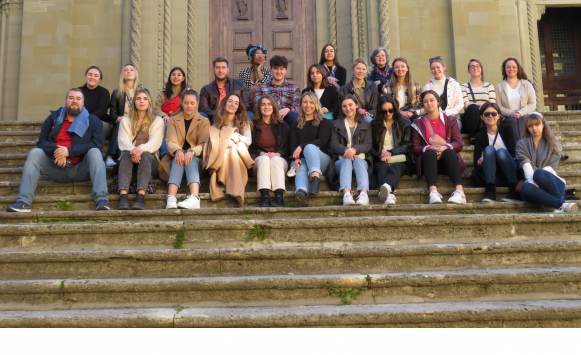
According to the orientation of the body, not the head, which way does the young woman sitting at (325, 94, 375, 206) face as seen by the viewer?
toward the camera

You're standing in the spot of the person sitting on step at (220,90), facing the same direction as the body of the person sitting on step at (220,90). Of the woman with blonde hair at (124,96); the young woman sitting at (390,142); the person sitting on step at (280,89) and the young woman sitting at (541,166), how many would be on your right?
1

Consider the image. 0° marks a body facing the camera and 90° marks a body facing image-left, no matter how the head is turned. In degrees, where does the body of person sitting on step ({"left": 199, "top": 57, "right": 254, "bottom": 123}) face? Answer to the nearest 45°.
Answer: approximately 0°

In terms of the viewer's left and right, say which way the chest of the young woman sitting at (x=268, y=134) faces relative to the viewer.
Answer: facing the viewer

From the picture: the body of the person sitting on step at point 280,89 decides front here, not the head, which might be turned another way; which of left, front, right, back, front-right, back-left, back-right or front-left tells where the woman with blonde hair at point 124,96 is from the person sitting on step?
right

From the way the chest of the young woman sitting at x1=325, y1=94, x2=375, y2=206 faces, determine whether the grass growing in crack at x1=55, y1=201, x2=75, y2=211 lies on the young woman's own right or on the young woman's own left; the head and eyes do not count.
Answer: on the young woman's own right

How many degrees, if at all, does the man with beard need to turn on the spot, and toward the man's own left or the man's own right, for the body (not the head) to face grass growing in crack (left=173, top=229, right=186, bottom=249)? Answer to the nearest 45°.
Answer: approximately 45° to the man's own left

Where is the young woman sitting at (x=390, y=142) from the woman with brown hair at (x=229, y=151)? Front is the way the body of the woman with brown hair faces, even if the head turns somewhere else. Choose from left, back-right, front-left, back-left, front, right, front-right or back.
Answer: left

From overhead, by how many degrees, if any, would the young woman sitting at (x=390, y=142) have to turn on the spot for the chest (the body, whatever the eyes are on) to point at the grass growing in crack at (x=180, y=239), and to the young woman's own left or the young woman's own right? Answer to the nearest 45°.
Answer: approximately 45° to the young woman's own right

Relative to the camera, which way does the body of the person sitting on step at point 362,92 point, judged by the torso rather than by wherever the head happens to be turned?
toward the camera

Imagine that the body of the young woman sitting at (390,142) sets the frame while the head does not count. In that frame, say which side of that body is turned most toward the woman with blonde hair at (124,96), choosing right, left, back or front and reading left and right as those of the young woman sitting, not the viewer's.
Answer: right

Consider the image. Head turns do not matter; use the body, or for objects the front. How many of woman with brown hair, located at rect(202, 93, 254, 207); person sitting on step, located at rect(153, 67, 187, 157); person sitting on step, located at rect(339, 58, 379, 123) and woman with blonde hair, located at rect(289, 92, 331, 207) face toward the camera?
4

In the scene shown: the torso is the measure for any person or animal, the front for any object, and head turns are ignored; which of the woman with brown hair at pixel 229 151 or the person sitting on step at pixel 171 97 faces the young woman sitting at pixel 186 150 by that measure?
the person sitting on step

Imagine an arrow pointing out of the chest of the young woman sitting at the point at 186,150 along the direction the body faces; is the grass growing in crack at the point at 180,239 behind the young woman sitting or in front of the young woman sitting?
in front

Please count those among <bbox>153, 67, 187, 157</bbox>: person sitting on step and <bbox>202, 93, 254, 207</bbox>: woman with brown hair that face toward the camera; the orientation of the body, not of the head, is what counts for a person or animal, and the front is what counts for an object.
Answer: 2

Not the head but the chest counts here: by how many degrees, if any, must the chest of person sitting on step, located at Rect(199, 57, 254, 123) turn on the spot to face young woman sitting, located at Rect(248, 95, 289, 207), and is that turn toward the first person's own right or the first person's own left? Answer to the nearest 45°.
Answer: approximately 45° to the first person's own left

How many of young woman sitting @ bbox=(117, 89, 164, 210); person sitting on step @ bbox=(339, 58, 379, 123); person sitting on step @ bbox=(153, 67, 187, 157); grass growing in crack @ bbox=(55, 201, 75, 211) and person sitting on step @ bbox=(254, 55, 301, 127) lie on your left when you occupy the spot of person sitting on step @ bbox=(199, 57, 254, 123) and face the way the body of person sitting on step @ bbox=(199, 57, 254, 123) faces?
2
